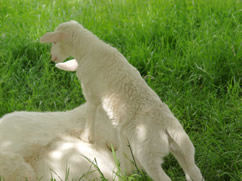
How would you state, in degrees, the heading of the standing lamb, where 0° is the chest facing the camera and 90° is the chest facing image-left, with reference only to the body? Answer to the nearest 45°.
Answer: approximately 135°
